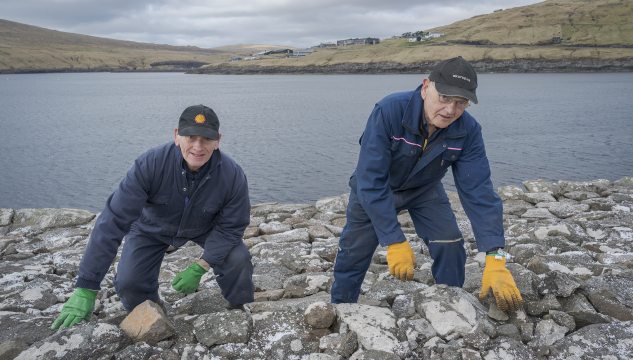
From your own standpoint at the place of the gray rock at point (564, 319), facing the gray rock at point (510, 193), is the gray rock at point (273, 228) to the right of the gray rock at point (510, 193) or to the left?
left

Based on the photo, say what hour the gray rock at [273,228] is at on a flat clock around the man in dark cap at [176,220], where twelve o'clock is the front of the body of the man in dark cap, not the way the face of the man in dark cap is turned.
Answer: The gray rock is roughly at 7 o'clock from the man in dark cap.

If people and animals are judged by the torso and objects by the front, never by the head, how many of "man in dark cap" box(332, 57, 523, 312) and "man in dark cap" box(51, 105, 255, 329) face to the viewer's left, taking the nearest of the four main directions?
0

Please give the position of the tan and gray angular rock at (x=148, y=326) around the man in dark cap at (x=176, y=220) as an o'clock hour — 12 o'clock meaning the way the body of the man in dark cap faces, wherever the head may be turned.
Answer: The tan and gray angular rock is roughly at 1 o'clock from the man in dark cap.

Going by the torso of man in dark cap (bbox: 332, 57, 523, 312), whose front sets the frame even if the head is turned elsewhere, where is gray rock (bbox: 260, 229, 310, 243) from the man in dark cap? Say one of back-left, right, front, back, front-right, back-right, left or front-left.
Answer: back

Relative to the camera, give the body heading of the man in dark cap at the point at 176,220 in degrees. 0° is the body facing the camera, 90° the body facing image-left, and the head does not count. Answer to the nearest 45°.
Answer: approximately 0°

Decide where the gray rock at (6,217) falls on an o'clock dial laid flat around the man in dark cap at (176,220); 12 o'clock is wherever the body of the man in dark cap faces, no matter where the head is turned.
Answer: The gray rock is roughly at 5 o'clock from the man in dark cap.

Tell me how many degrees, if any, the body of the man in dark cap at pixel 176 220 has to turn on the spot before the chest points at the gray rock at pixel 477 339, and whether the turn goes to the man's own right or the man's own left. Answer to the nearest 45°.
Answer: approximately 45° to the man's own left

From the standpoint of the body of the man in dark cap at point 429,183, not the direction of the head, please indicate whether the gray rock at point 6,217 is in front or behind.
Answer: behind

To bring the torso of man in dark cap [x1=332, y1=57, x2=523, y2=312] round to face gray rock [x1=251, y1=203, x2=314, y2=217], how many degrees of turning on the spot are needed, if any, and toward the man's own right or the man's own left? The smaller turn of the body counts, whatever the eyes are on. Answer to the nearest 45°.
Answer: approximately 180°

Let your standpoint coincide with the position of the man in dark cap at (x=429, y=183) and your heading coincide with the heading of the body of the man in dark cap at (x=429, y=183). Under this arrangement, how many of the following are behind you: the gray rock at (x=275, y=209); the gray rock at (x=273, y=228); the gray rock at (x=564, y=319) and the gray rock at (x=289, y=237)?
3

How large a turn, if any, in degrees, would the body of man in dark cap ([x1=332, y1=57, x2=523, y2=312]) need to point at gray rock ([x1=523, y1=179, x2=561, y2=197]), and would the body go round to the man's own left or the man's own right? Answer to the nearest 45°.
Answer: approximately 135° to the man's own left
